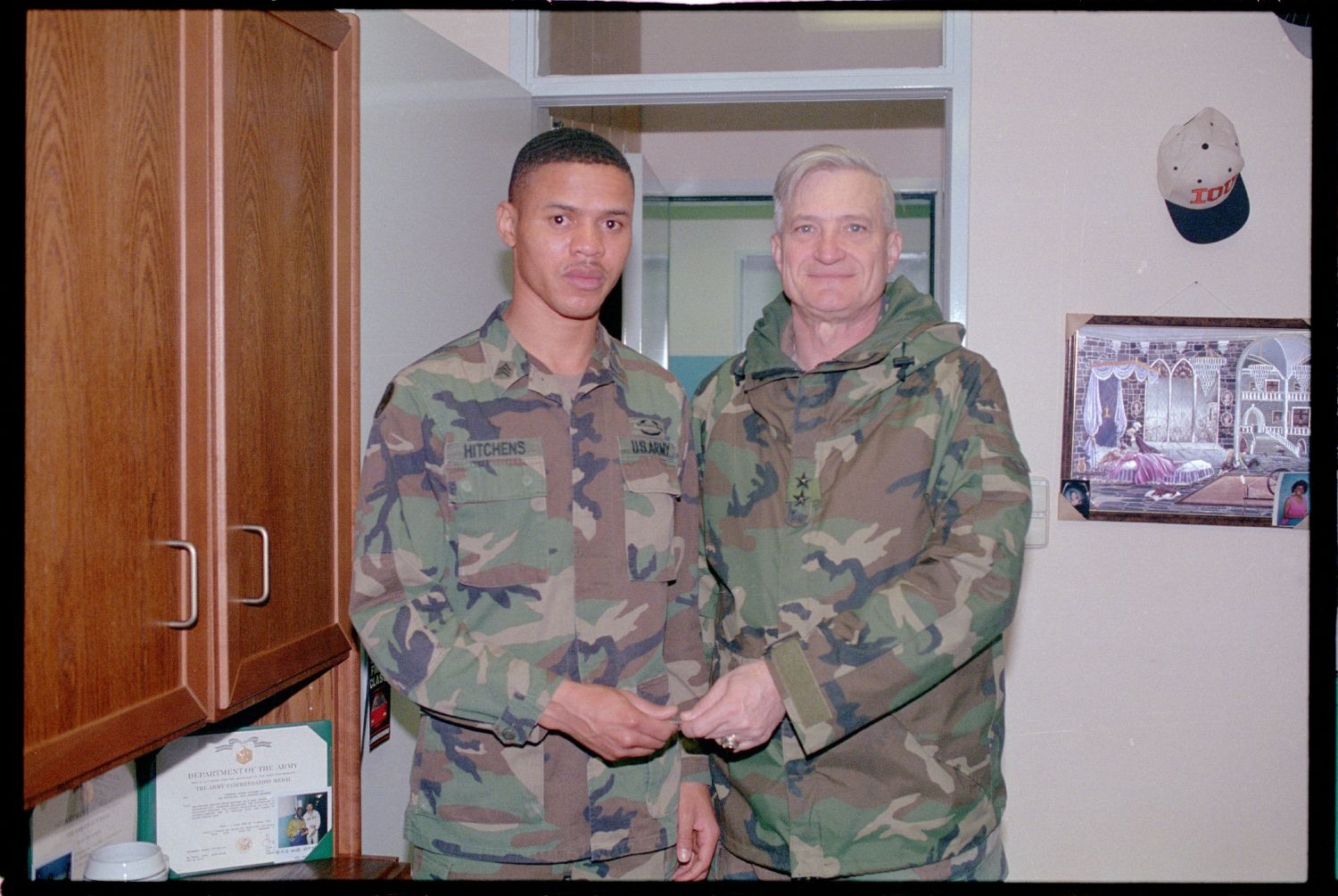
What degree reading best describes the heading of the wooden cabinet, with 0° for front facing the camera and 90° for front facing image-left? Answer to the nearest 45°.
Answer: approximately 315°

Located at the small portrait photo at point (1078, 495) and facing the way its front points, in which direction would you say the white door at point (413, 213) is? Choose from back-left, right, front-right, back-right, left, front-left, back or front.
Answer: front-right

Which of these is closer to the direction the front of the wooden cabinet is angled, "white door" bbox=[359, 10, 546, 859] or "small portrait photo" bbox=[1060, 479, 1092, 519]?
the small portrait photo

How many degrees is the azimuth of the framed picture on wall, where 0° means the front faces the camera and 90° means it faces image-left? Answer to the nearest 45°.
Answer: approximately 0°

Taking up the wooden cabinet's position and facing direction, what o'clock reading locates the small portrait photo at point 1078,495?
The small portrait photo is roughly at 10 o'clock from the wooden cabinet.

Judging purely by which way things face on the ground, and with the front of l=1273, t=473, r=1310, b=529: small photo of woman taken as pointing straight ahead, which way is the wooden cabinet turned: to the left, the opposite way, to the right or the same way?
to the left

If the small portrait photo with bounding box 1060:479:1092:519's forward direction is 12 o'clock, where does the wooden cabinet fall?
The wooden cabinet is roughly at 1 o'clock from the small portrait photo.
